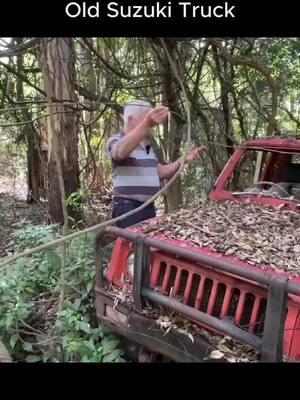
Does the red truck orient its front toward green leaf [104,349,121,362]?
yes

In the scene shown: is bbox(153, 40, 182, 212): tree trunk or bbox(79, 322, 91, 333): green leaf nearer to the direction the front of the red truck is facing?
the green leaf

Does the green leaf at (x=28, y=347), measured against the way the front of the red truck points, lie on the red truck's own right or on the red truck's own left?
on the red truck's own right

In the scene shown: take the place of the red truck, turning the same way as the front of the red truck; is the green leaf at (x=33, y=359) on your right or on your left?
on your right

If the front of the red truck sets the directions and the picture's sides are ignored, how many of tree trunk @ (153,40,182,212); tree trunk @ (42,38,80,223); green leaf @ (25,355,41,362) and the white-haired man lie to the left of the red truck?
0

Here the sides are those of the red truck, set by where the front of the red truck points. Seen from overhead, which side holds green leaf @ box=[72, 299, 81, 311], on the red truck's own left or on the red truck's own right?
on the red truck's own right

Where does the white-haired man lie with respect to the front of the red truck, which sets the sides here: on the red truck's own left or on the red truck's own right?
on the red truck's own right

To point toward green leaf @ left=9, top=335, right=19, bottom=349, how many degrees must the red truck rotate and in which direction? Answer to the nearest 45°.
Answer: approximately 45° to its right

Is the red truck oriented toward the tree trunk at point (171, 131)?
no

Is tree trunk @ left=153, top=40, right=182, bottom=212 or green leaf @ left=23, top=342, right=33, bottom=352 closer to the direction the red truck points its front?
the green leaf

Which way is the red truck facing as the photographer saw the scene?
facing the viewer and to the left of the viewer

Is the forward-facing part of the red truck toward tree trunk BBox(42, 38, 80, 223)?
no

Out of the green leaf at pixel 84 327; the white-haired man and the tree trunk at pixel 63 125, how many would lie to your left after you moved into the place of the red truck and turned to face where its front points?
0
